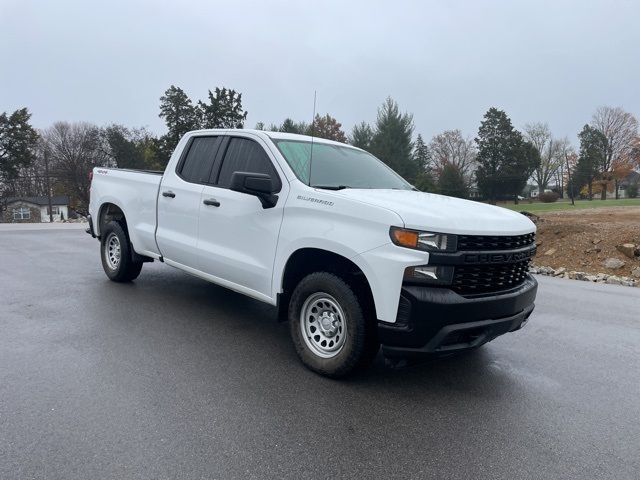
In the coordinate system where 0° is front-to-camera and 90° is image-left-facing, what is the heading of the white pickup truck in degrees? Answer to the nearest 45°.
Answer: approximately 315°

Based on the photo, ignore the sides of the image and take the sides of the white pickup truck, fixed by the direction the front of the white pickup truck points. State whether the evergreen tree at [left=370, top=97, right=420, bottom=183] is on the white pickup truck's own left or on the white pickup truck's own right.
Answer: on the white pickup truck's own left
